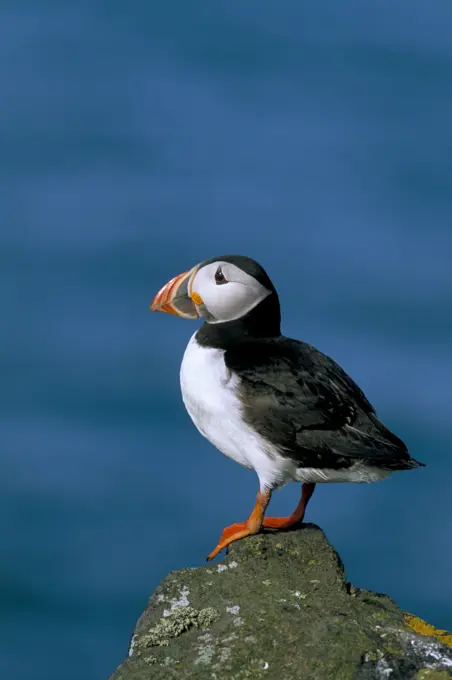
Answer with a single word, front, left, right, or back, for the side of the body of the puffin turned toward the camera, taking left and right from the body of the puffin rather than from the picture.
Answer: left
